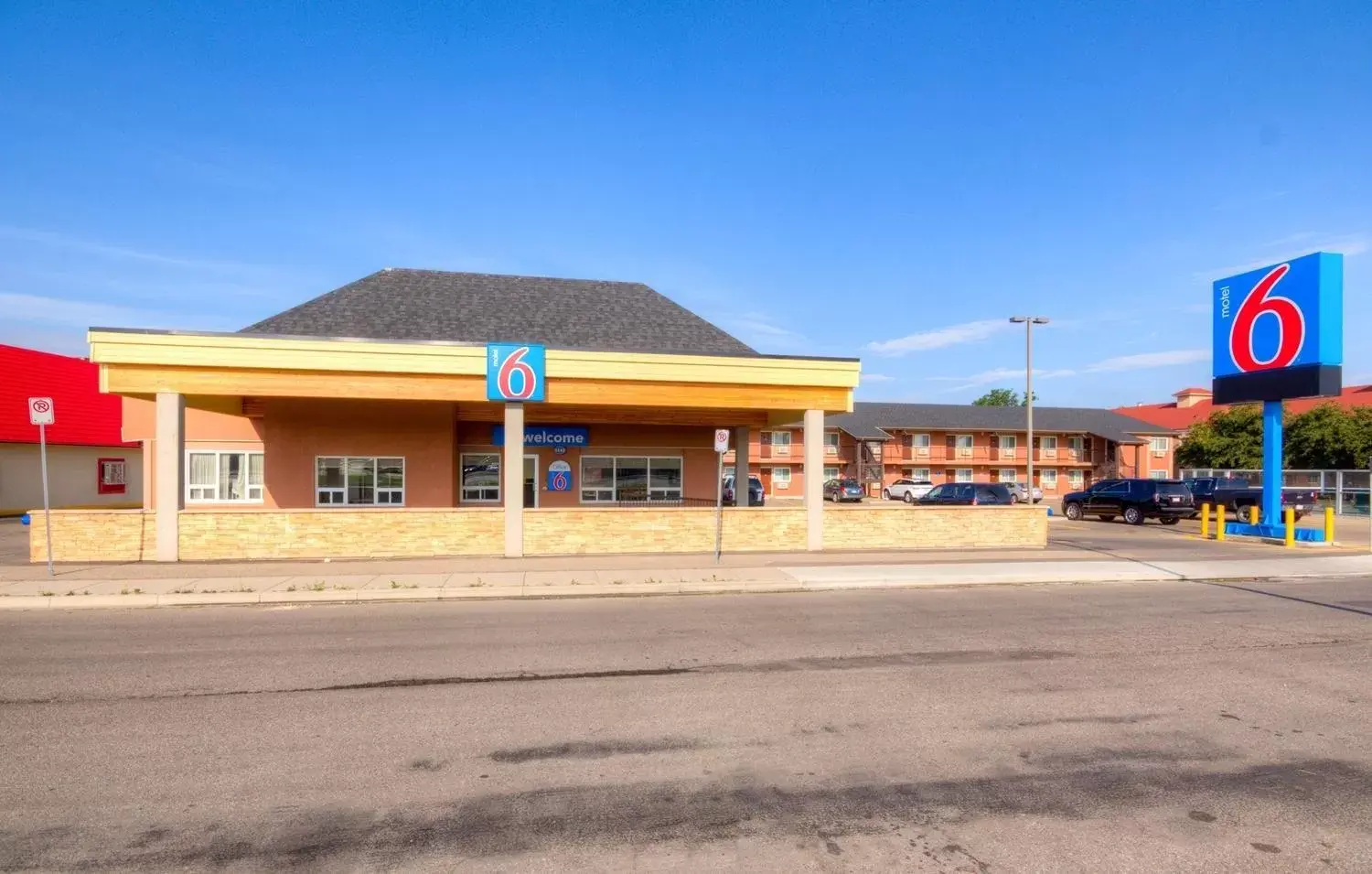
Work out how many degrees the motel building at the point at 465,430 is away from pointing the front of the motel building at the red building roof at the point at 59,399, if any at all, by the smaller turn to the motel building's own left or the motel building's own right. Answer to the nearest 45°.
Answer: approximately 135° to the motel building's own right

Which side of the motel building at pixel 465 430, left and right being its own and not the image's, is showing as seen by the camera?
front

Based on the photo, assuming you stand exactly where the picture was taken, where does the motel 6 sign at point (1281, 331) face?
facing the viewer and to the left of the viewer

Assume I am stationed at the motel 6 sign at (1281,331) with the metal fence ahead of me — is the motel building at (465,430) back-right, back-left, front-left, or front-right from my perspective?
back-left

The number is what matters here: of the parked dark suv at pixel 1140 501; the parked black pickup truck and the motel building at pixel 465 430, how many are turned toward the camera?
1

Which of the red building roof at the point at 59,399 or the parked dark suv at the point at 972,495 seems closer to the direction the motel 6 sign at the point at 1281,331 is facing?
the red building roof

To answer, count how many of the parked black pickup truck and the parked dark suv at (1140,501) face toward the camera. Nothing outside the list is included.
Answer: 0

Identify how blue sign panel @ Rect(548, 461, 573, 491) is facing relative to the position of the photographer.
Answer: facing the viewer

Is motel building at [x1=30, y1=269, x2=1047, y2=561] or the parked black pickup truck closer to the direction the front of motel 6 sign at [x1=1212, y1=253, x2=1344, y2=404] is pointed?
the motel building

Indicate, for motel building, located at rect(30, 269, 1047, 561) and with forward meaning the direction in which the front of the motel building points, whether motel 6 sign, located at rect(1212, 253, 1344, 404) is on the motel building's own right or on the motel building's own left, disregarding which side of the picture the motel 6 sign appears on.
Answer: on the motel building's own left

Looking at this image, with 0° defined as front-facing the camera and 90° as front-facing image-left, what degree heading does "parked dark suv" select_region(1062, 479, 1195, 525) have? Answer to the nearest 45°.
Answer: approximately 135°
